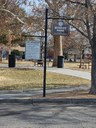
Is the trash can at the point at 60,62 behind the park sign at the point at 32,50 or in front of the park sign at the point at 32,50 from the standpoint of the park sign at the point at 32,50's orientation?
behind

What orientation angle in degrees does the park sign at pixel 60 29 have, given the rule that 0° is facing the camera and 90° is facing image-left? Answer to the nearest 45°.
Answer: approximately 0°

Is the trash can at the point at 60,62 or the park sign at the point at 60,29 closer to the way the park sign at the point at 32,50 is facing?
the park sign

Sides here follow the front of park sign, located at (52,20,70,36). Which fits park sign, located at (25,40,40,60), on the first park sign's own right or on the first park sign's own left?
on the first park sign's own right

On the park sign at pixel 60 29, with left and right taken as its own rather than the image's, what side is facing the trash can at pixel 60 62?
back

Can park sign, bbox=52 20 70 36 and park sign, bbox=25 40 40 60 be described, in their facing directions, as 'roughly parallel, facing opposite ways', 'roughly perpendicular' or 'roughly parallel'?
roughly parallel

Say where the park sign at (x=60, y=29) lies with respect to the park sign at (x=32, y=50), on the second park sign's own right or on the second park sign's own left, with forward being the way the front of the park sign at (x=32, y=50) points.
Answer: on the second park sign's own left

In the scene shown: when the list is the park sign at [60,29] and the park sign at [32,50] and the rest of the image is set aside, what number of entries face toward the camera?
2

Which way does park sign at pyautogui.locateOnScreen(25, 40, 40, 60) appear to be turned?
toward the camera
